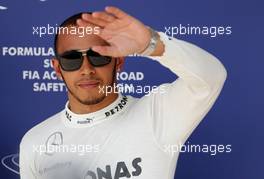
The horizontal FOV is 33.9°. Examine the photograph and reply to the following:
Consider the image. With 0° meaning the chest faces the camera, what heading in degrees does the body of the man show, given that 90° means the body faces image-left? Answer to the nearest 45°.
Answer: approximately 0°
